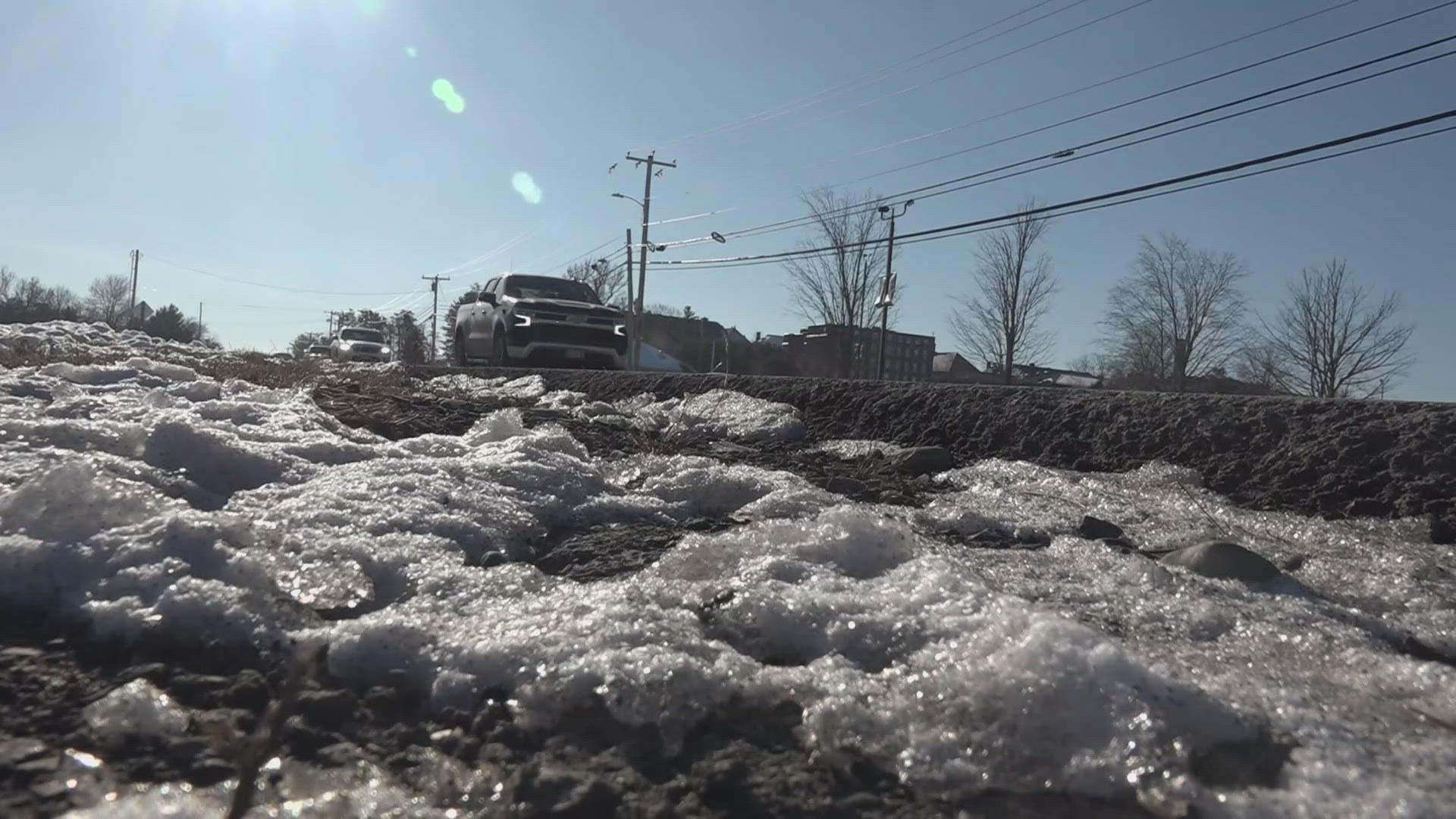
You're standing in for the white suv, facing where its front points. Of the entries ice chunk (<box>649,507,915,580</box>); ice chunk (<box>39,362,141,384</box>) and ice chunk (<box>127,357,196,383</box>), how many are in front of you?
3

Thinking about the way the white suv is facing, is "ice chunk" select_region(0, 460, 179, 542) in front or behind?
in front

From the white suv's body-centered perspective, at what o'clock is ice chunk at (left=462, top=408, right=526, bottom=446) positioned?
The ice chunk is roughly at 12 o'clock from the white suv.

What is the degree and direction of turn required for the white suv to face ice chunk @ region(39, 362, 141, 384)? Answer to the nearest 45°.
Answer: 0° — it already faces it

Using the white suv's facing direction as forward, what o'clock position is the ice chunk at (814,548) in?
The ice chunk is roughly at 12 o'clock from the white suv.

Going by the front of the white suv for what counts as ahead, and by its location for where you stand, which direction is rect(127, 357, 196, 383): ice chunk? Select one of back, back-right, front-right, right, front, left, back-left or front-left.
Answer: front

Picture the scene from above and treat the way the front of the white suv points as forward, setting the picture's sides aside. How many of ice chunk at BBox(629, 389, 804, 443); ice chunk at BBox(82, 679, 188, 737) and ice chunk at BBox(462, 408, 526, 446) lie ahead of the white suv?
3

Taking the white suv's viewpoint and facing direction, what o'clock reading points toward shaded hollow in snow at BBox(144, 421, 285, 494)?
The shaded hollow in snow is roughly at 12 o'clock from the white suv.

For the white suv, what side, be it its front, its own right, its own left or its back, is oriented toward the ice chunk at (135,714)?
front

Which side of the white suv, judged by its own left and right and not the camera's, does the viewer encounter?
front

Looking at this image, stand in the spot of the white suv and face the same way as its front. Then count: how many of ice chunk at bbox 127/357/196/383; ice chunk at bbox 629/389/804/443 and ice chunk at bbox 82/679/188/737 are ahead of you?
3
